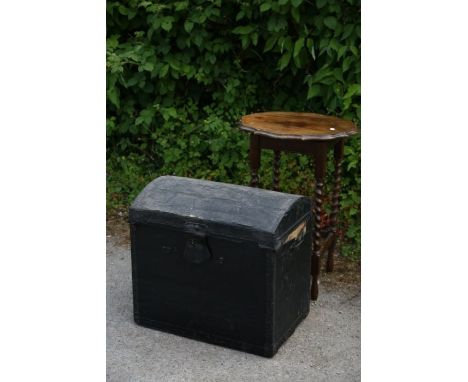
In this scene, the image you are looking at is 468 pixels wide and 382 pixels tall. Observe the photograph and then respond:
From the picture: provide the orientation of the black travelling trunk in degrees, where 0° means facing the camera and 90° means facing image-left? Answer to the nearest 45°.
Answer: approximately 45°

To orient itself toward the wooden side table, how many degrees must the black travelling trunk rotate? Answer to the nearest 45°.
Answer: approximately 180°
